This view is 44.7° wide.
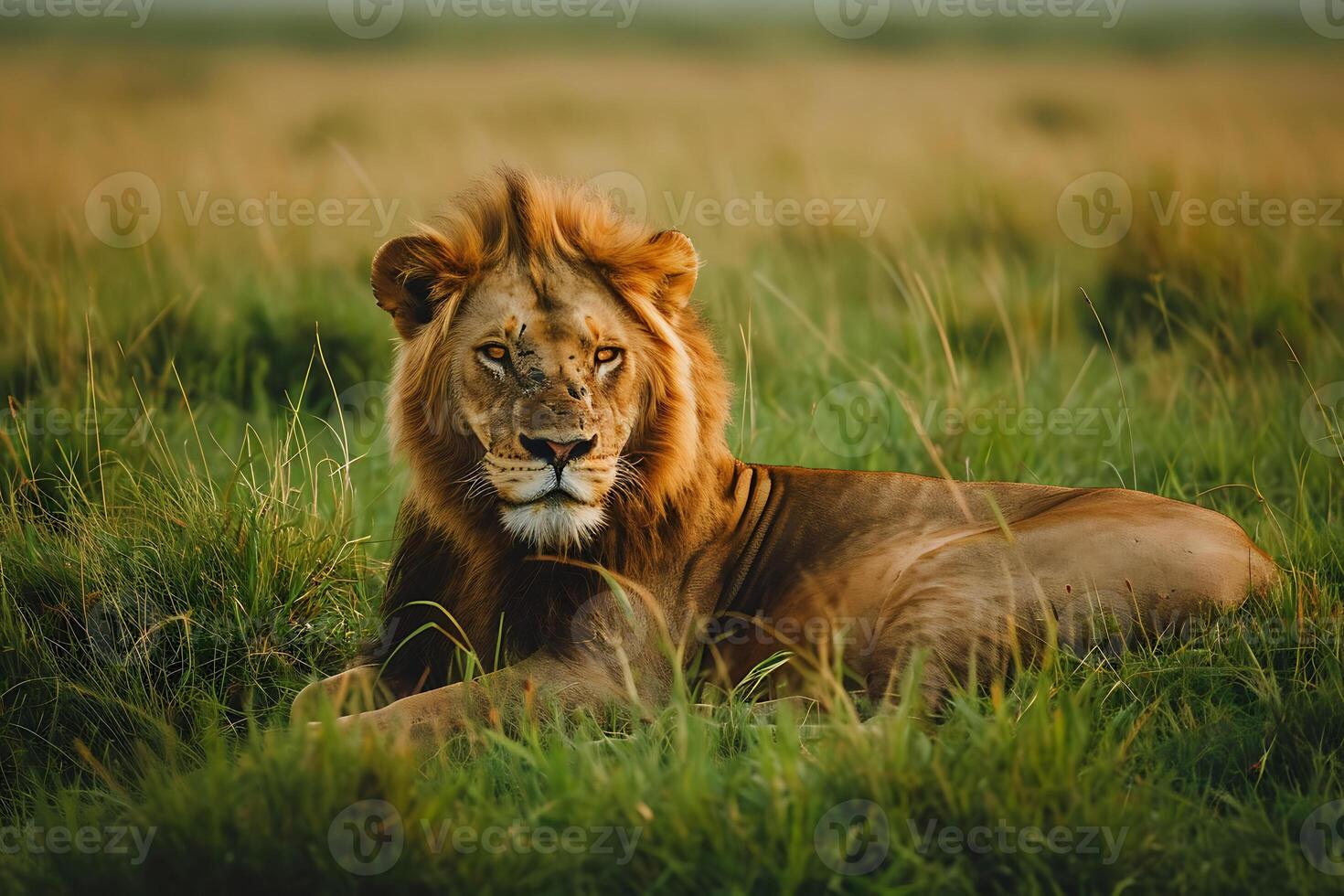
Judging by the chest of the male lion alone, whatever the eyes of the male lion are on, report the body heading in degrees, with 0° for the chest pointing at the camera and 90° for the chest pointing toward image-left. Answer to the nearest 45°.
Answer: approximately 45°
